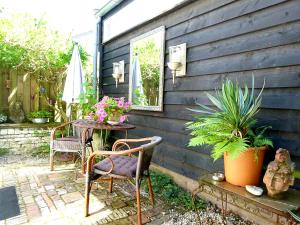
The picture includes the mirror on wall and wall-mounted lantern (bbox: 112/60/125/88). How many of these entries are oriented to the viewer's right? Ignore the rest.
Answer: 0

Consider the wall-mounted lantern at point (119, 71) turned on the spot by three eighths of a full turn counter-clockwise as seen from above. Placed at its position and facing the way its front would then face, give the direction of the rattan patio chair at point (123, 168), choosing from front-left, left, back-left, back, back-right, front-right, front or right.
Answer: right

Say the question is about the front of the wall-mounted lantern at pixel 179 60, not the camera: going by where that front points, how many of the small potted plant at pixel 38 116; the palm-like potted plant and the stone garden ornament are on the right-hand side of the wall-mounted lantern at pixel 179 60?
1

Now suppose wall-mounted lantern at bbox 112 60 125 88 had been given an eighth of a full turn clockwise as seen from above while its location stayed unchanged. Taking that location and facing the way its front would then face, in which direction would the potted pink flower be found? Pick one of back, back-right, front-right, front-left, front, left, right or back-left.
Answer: left

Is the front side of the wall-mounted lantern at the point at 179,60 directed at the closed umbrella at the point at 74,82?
no

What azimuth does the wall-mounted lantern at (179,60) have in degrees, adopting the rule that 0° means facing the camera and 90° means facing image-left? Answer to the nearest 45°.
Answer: approximately 45°

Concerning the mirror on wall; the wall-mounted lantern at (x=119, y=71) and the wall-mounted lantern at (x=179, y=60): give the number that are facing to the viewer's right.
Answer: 0

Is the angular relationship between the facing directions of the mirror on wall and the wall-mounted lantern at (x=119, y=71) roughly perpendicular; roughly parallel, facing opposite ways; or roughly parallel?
roughly parallel

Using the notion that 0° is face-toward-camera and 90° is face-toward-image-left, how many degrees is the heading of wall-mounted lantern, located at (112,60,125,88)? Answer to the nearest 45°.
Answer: approximately 45°

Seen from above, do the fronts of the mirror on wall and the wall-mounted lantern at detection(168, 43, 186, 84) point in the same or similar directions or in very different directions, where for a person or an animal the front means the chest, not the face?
same or similar directions

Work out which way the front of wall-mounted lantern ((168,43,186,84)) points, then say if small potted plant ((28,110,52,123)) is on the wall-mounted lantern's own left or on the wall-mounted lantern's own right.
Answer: on the wall-mounted lantern's own right

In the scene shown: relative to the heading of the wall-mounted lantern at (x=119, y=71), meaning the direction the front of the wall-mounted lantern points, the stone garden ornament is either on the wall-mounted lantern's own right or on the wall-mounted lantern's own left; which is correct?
on the wall-mounted lantern's own left

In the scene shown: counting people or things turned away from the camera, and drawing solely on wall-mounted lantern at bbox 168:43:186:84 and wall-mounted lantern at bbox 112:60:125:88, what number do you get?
0

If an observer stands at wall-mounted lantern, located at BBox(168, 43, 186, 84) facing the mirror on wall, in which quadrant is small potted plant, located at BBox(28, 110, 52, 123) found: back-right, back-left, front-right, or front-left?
front-left

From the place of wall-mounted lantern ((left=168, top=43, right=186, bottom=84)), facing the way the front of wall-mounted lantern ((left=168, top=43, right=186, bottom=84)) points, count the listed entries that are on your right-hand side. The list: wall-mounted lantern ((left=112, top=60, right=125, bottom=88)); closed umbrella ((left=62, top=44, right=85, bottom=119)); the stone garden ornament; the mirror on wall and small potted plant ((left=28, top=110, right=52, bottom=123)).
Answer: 4

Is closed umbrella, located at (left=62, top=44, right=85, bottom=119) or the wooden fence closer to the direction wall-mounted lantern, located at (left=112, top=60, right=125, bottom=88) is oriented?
the closed umbrella

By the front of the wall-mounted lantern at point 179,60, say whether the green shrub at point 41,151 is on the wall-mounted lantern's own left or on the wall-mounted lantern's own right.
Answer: on the wall-mounted lantern's own right

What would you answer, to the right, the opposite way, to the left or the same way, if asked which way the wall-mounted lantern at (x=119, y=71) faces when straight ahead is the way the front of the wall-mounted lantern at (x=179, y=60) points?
the same way

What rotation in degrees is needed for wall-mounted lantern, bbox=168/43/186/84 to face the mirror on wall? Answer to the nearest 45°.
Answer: approximately 90° to its right
